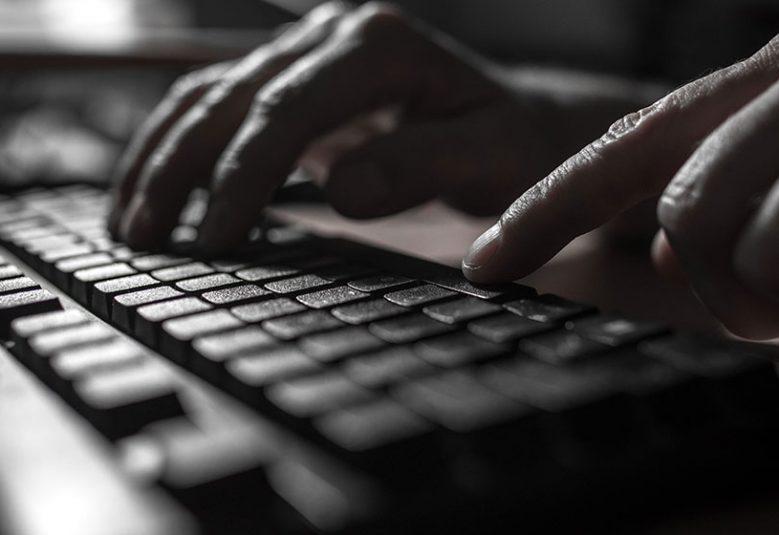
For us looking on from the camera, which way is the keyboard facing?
facing away from the viewer and to the right of the viewer
